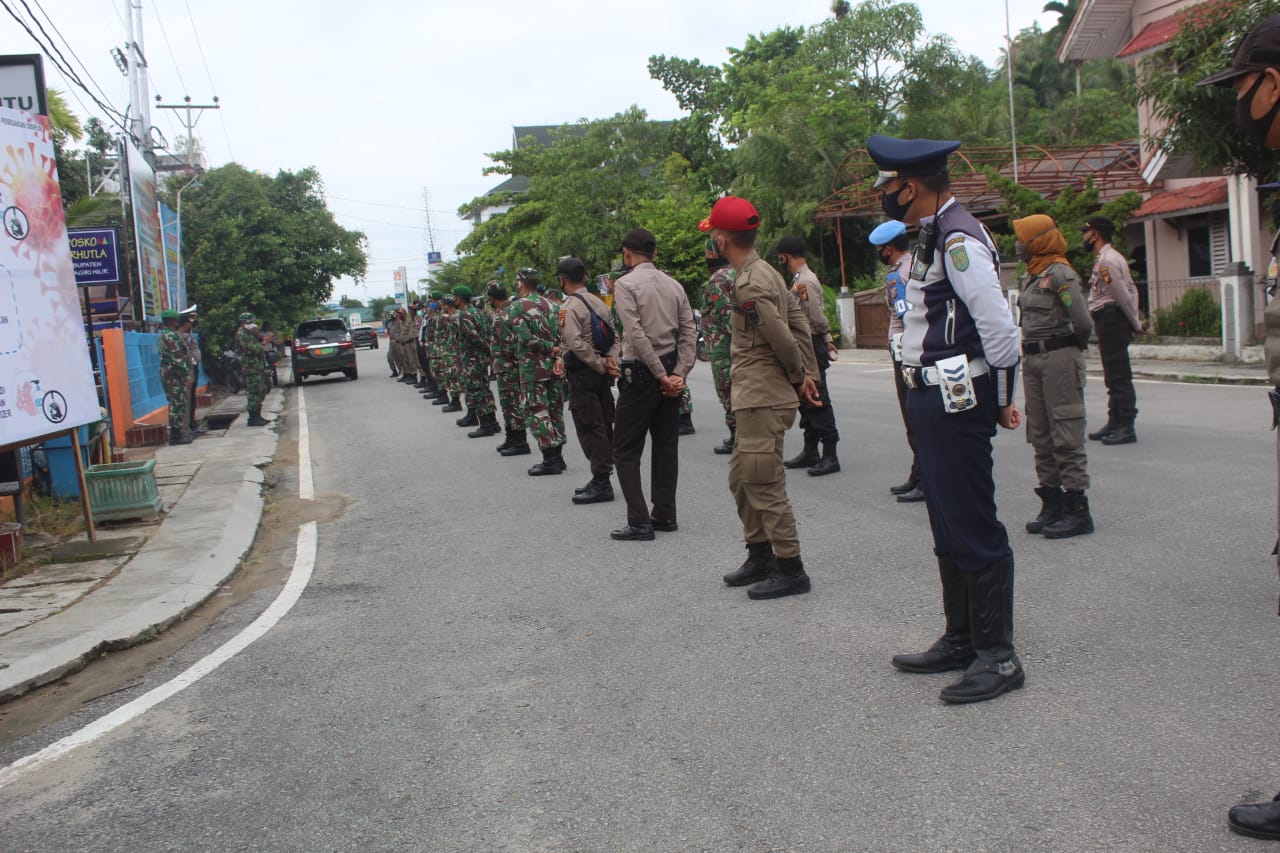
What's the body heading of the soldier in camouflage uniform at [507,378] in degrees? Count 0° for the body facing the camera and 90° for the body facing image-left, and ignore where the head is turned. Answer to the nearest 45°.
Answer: approximately 90°

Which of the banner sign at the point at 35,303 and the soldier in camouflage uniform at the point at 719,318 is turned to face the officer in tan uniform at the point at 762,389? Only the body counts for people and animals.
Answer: the banner sign

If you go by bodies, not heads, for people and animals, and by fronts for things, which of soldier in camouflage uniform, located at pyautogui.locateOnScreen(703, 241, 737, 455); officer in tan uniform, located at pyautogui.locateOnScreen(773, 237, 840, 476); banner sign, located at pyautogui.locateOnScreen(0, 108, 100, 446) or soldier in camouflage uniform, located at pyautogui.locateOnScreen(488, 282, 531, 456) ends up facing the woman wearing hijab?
the banner sign

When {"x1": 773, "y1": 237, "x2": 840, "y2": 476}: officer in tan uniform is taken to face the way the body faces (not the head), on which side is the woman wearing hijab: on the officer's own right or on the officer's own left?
on the officer's own left

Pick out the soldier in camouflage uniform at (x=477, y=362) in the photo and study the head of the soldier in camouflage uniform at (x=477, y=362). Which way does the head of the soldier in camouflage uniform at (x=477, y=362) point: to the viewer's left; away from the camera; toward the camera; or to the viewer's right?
to the viewer's left

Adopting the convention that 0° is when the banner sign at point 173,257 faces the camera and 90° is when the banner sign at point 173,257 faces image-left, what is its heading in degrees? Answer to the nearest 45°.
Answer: approximately 315°

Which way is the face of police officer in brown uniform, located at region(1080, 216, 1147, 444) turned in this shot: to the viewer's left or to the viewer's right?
to the viewer's left

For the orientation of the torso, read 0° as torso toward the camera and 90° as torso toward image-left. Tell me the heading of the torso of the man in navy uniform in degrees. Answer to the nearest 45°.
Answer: approximately 90°

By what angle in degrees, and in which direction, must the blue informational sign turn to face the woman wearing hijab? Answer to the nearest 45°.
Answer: approximately 45° to its left

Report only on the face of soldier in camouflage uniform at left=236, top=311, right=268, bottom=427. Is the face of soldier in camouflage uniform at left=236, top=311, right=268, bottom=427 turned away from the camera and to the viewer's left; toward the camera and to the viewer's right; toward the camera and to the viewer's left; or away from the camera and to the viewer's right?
toward the camera and to the viewer's right

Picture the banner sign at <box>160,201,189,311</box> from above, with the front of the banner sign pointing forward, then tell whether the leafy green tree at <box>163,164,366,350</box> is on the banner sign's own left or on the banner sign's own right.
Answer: on the banner sign's own left

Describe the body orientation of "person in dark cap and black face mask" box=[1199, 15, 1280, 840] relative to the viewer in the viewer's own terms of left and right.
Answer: facing to the left of the viewer

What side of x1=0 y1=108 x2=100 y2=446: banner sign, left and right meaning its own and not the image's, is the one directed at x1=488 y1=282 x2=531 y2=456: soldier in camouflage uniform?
left

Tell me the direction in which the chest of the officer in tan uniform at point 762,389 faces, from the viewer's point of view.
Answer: to the viewer's left
